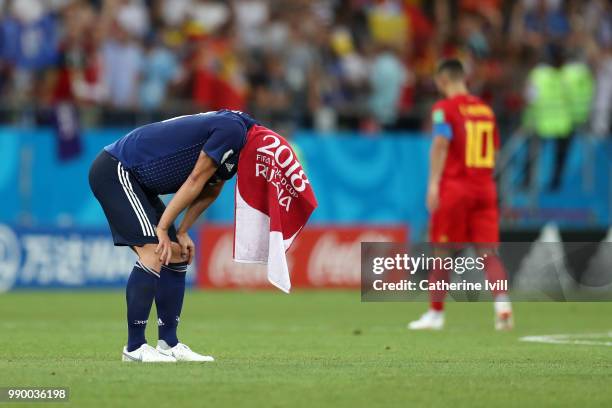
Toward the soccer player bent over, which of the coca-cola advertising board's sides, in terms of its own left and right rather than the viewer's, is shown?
front

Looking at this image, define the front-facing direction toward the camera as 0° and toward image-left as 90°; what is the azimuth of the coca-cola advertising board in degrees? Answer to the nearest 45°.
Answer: approximately 0°
